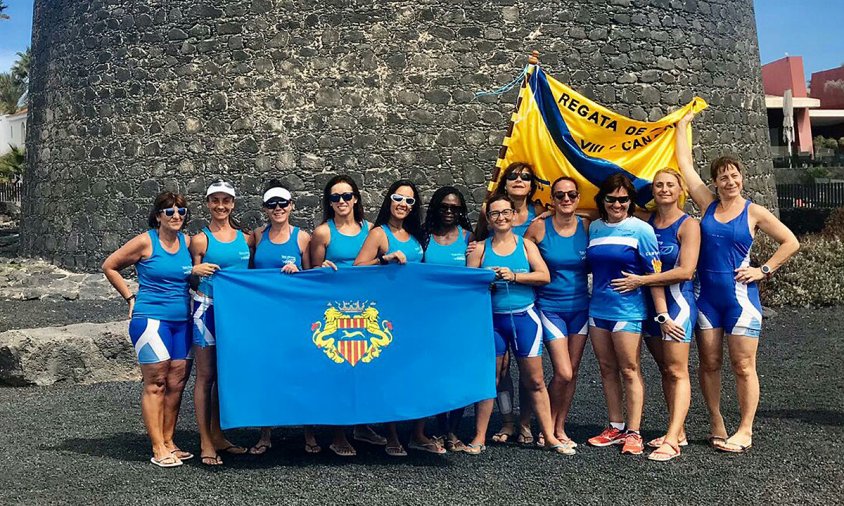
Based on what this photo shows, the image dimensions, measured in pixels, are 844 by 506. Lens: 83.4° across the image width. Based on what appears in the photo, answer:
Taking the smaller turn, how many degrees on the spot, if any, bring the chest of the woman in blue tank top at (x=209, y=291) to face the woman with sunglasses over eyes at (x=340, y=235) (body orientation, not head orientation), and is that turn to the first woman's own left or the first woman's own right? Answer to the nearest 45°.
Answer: approximately 90° to the first woman's own left

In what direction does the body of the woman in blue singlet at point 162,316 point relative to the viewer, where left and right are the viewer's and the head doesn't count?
facing the viewer and to the right of the viewer

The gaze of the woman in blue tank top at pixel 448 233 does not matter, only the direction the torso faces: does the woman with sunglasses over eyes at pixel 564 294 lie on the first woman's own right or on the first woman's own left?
on the first woman's own left

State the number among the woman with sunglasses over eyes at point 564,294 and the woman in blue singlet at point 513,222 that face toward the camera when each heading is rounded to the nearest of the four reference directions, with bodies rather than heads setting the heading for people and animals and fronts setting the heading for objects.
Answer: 2

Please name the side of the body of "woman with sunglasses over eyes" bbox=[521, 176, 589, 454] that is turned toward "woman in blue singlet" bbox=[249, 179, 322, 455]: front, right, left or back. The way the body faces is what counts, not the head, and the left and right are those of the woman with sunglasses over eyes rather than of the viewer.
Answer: right

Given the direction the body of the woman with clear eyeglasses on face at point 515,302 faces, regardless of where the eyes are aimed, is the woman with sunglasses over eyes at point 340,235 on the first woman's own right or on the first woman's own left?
on the first woman's own right

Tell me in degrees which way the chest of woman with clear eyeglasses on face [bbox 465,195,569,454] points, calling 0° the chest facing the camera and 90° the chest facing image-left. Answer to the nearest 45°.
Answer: approximately 0°

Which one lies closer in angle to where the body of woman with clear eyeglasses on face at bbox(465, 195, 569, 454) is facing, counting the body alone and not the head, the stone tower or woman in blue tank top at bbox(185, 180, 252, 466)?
the woman in blue tank top
